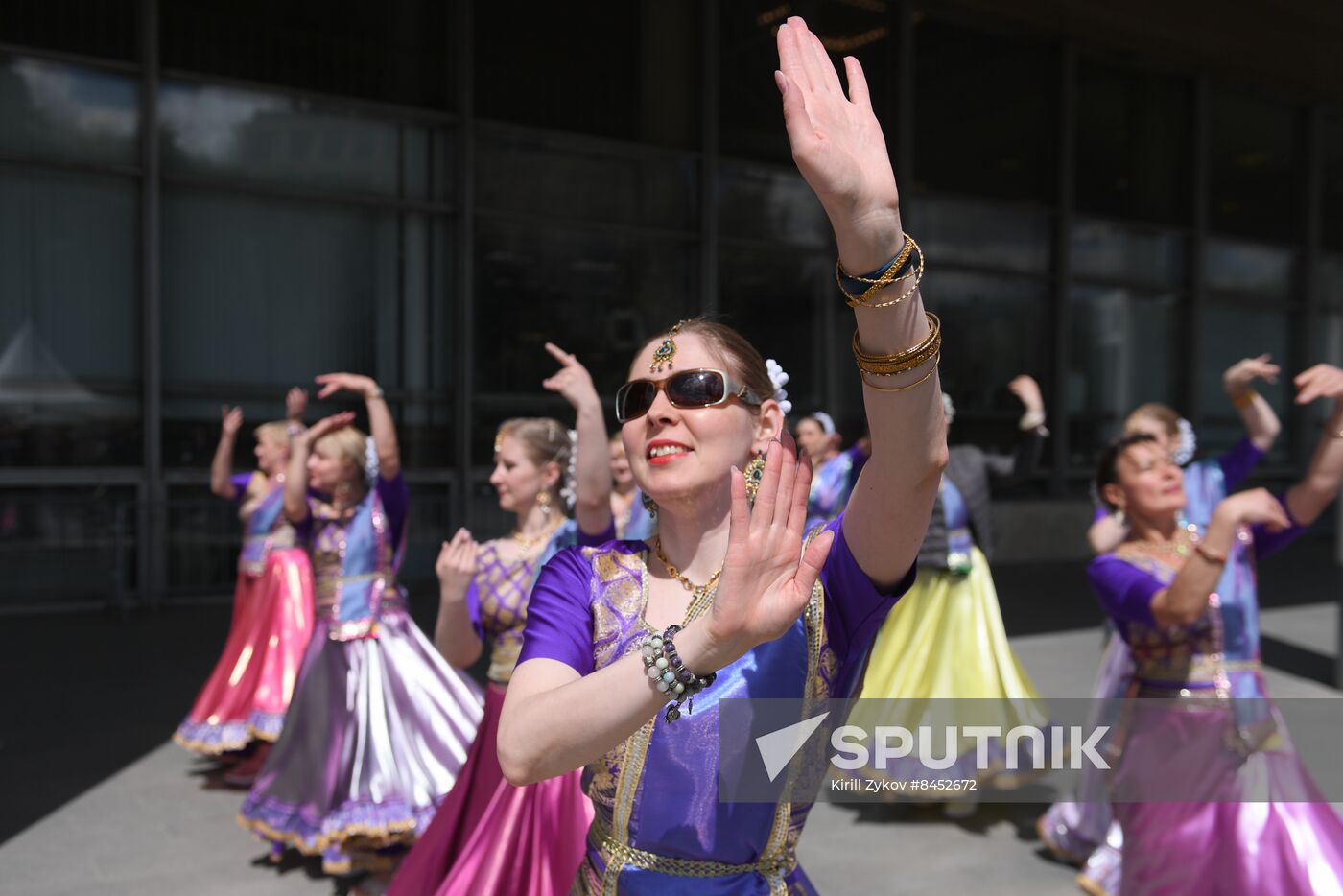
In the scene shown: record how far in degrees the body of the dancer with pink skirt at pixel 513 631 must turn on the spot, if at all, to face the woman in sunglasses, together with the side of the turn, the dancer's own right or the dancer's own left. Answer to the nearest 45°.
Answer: approximately 45° to the dancer's own left

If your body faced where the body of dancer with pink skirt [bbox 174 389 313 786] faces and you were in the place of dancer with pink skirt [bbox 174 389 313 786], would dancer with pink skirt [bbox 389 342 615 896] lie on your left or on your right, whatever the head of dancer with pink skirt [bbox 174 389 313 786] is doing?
on your left

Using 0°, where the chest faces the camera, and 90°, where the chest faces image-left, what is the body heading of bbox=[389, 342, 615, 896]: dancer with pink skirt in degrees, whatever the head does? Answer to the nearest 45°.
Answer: approximately 45°

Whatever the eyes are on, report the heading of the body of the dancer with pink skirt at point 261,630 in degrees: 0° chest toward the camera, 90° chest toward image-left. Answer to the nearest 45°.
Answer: approximately 45°

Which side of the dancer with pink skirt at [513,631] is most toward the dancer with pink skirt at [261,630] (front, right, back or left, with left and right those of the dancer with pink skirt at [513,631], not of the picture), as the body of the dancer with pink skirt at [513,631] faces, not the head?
right
